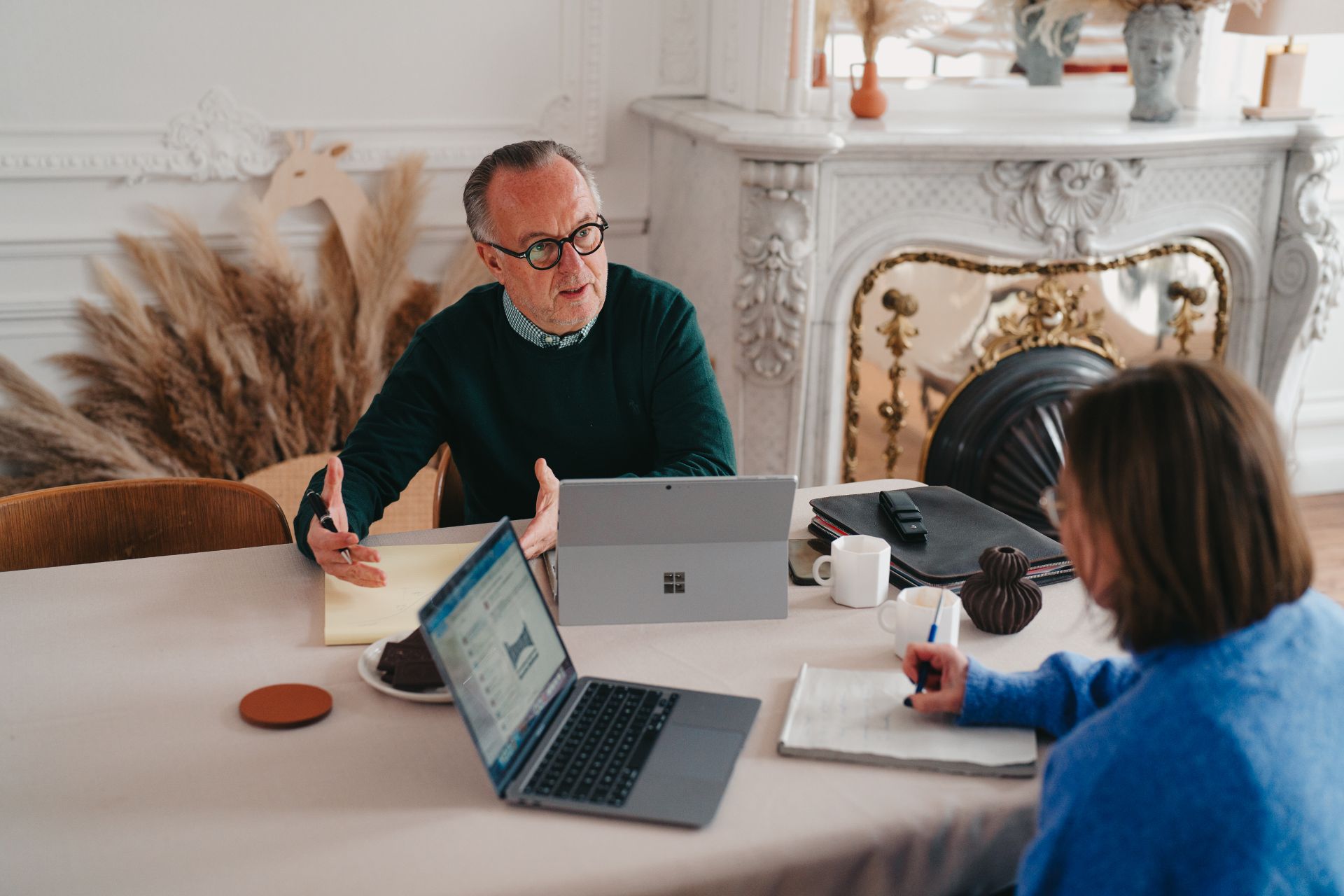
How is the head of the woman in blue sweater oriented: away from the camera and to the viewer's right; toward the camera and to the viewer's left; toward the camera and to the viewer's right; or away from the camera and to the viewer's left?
away from the camera and to the viewer's left

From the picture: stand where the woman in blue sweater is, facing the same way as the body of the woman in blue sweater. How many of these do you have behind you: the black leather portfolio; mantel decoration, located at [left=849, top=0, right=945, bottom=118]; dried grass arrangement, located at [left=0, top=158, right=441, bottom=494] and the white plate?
0

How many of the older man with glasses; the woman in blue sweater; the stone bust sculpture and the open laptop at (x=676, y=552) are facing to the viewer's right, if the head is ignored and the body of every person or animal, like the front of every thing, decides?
0

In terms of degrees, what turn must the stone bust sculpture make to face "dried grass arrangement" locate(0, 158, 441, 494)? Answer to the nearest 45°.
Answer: approximately 45° to its right

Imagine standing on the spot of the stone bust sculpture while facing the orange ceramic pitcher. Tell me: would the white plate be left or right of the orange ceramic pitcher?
left

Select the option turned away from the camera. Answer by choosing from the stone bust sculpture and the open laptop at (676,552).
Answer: the open laptop

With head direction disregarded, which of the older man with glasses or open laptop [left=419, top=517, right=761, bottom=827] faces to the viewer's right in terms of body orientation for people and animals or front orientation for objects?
the open laptop

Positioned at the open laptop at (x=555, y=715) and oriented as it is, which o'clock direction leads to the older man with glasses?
The older man with glasses is roughly at 9 o'clock from the open laptop.

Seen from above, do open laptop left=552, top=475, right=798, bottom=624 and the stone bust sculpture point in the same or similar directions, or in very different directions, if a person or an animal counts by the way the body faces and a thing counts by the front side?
very different directions

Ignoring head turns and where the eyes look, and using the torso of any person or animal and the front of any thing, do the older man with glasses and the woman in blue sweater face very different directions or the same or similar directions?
very different directions

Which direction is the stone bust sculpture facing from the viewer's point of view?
toward the camera

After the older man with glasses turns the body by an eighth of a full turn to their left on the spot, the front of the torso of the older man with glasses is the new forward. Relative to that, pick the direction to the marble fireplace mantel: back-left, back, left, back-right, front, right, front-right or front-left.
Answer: left

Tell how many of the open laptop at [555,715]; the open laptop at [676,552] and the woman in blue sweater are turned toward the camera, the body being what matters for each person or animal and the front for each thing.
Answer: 0

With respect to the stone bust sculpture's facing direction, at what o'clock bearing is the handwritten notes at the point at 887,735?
The handwritten notes is roughly at 12 o'clock from the stone bust sculpture.

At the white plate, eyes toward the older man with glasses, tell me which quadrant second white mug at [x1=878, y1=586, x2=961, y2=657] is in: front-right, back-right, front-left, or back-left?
front-right

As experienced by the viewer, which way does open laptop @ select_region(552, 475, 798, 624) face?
facing away from the viewer

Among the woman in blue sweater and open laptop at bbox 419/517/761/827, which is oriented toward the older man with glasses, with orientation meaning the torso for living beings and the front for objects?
the woman in blue sweater

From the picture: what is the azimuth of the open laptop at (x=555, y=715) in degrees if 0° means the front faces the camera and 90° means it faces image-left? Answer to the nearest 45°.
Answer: approximately 270°

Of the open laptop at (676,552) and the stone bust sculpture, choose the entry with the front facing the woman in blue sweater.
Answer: the stone bust sculpture
